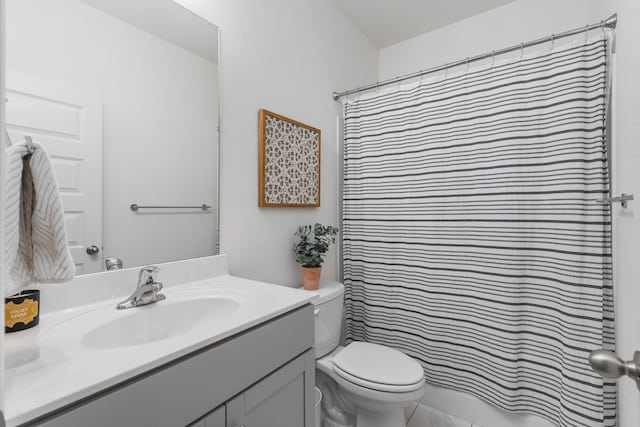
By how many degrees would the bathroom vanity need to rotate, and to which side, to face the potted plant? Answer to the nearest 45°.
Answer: approximately 90° to its left

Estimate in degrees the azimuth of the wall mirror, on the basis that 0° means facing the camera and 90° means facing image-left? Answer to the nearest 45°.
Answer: approximately 315°

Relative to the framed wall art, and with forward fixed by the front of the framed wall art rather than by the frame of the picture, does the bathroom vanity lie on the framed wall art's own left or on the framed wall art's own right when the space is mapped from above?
on the framed wall art's own right

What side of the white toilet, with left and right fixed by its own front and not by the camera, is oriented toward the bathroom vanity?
right

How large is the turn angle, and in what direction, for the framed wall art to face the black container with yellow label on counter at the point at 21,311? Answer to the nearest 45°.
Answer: approximately 90° to its right

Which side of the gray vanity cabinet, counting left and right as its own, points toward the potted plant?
left

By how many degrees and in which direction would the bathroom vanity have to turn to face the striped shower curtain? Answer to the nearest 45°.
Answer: approximately 45° to its left
